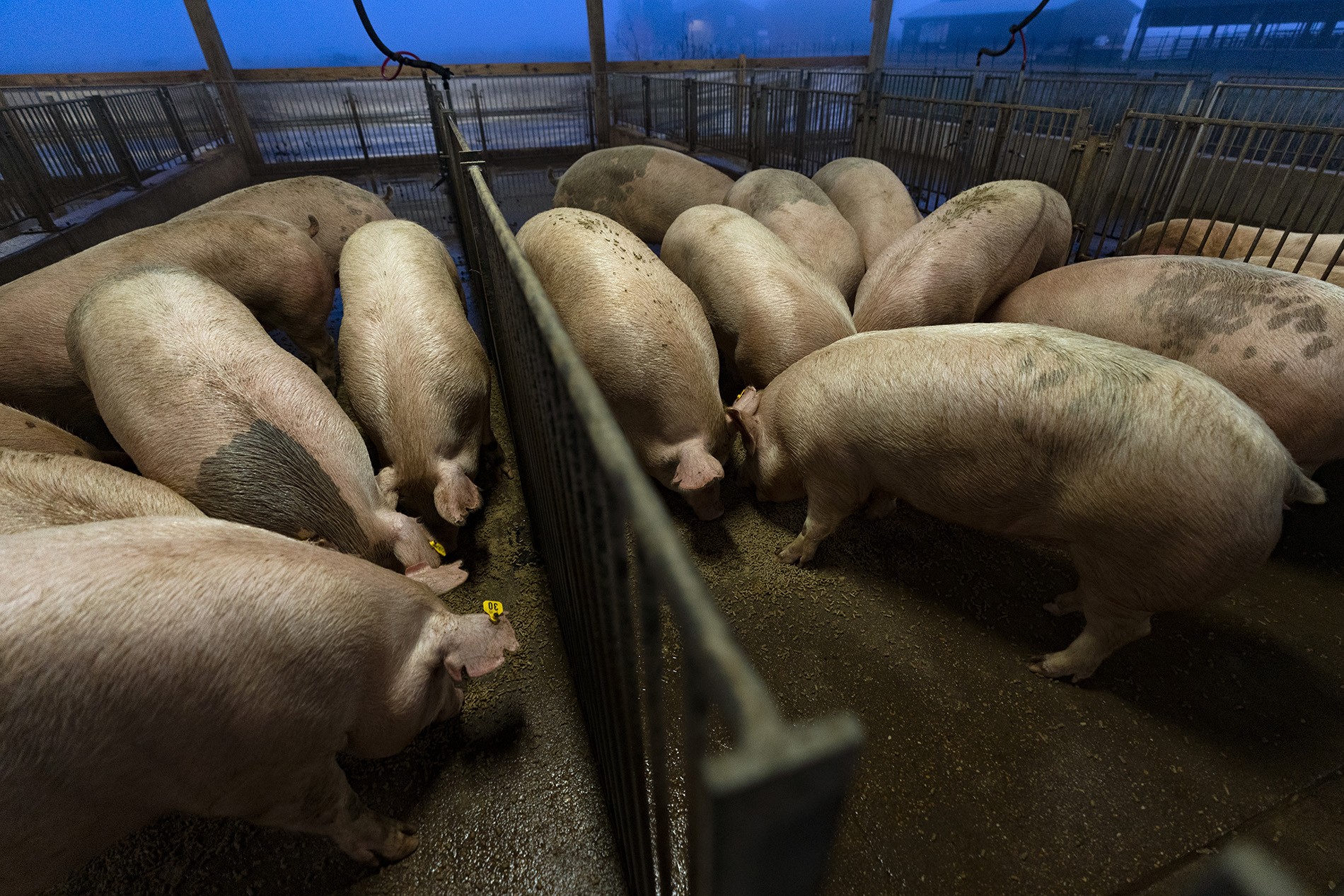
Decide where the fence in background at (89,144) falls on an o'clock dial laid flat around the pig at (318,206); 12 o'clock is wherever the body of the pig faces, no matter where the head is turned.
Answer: The fence in background is roughly at 2 o'clock from the pig.

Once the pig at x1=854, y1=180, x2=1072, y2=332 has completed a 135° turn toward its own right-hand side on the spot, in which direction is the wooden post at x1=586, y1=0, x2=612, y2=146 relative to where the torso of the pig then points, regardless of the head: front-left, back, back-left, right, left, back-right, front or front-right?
front-left

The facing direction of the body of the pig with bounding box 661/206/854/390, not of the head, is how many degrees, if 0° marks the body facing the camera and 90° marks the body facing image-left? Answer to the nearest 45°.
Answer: approximately 315°

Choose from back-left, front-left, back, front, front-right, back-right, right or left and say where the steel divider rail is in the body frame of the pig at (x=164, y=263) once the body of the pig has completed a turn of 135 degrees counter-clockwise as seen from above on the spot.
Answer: front-right
